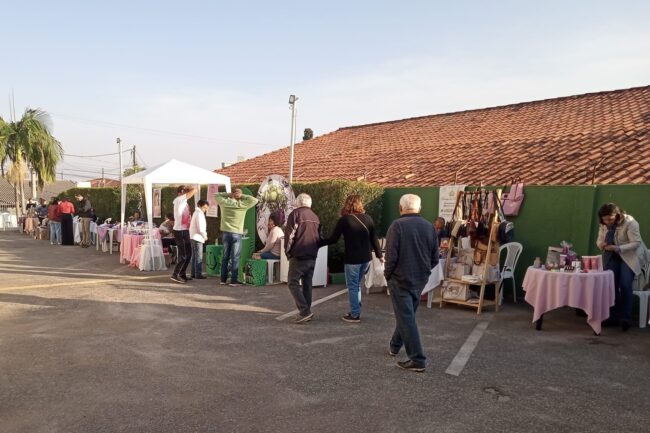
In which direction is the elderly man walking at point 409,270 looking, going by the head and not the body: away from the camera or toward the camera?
away from the camera

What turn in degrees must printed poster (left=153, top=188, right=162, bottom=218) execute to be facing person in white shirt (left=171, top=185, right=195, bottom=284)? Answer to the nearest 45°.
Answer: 0° — it already faces them

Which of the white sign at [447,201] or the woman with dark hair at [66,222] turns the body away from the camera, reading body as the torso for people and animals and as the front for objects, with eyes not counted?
the woman with dark hair

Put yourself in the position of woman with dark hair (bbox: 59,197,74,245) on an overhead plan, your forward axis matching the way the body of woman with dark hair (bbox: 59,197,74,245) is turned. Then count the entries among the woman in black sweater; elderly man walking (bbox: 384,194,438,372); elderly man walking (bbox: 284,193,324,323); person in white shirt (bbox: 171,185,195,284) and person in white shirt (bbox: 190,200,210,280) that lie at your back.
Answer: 5

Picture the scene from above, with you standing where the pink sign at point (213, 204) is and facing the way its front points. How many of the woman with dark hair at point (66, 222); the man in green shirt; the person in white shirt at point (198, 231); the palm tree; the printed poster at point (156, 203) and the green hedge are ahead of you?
2

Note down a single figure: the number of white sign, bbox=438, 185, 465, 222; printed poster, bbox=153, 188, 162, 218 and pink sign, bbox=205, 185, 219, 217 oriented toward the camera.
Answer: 3

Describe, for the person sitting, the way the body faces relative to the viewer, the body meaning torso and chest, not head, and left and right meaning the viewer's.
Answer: facing to the left of the viewer

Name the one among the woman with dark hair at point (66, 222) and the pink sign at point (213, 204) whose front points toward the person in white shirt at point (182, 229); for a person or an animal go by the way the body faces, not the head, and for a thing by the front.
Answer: the pink sign

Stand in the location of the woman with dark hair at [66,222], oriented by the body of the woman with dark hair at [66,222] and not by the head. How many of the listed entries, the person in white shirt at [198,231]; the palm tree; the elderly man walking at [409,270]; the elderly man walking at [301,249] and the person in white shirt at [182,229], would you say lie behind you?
4

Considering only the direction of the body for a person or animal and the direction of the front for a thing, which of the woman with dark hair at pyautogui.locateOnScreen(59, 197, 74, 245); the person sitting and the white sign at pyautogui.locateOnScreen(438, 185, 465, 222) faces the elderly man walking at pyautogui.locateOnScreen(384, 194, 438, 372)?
the white sign

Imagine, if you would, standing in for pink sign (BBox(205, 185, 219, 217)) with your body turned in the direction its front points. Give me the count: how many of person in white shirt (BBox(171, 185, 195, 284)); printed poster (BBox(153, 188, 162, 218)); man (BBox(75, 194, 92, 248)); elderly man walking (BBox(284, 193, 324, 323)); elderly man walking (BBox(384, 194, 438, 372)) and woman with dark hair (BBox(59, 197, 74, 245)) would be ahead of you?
3

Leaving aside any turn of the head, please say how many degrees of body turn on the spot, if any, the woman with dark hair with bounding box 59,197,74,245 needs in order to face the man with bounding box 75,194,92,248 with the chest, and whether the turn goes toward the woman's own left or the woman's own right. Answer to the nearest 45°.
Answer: approximately 135° to the woman's own right

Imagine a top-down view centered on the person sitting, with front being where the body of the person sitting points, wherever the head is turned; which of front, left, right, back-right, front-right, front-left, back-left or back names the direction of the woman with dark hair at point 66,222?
front-right

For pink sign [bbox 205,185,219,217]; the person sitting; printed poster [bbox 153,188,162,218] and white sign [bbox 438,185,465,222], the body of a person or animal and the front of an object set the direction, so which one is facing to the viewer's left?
the person sitting

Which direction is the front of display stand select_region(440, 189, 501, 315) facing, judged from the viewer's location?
facing the viewer and to the left of the viewer

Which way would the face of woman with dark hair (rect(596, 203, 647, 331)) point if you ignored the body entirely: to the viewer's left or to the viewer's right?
to the viewer's left
